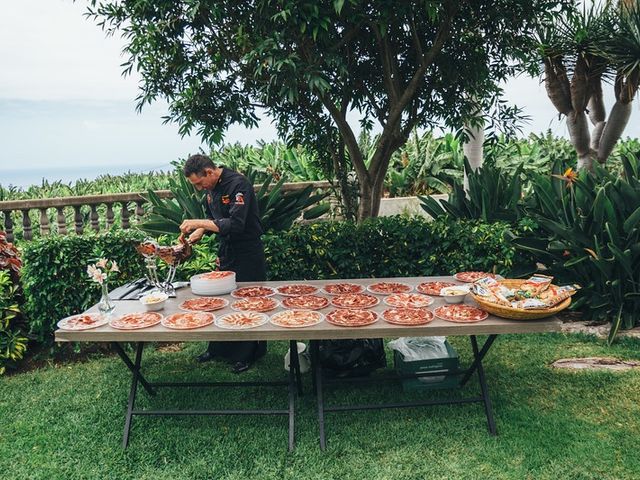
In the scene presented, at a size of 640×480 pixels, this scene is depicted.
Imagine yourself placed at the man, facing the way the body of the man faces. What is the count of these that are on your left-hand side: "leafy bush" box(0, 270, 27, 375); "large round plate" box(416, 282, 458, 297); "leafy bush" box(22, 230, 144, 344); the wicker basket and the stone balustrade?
2

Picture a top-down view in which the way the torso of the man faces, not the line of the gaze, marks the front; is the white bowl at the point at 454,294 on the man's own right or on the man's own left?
on the man's own left

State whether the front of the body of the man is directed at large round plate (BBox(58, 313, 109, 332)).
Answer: yes

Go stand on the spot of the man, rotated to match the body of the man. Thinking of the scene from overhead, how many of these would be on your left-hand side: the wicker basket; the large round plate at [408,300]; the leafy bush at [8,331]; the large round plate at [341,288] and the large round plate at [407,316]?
4

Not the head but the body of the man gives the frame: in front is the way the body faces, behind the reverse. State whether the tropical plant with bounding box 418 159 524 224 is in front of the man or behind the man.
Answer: behind

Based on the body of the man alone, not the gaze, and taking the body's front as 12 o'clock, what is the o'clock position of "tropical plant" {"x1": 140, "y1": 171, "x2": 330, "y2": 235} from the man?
The tropical plant is roughly at 4 o'clock from the man.

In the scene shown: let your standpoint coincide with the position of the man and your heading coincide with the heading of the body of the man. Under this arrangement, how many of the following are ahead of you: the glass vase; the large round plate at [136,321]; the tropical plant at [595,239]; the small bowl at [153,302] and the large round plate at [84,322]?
4

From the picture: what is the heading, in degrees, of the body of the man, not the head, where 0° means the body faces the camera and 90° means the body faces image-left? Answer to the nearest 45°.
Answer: approximately 45°

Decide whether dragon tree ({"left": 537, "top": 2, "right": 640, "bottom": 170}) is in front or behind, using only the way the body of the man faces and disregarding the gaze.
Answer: behind

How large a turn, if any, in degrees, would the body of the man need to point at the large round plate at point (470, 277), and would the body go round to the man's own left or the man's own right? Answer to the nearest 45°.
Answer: approximately 135° to the man's own left
